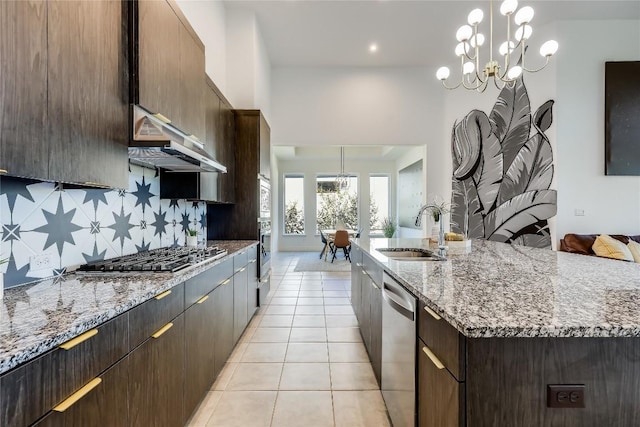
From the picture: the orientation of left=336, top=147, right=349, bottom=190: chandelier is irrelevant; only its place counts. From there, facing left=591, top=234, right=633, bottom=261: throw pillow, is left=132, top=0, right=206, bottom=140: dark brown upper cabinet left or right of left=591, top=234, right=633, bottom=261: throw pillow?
right

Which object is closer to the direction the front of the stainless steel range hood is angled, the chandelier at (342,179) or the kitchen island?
the kitchen island

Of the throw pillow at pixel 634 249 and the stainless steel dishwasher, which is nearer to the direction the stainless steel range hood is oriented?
the stainless steel dishwasher

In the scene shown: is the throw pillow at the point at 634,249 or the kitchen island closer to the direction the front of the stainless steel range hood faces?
the kitchen island

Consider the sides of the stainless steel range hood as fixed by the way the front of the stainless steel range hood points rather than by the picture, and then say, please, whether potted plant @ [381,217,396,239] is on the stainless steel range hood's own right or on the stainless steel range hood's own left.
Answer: on the stainless steel range hood's own left

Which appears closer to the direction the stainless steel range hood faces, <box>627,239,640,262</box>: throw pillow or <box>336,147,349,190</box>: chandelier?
the throw pillow

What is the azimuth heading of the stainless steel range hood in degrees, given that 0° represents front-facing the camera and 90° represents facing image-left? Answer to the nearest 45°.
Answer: approximately 315°

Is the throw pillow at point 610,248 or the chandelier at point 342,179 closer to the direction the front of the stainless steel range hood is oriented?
the throw pillow

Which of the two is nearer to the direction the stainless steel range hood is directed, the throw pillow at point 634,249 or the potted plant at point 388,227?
the throw pillow
